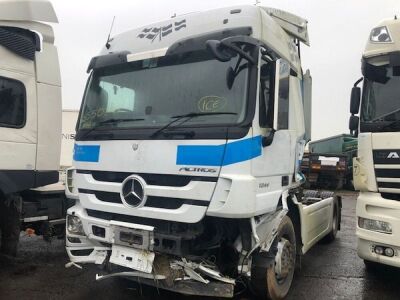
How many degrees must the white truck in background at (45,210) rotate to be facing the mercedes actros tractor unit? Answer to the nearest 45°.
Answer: approximately 90° to its left

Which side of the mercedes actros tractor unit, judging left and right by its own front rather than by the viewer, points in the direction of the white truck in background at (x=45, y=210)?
right

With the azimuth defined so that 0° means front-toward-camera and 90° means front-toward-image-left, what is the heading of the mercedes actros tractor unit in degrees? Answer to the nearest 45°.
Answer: approximately 45°

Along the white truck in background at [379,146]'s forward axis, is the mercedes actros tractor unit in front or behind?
in front

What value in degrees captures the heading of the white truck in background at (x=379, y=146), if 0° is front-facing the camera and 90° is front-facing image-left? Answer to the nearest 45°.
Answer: approximately 45°

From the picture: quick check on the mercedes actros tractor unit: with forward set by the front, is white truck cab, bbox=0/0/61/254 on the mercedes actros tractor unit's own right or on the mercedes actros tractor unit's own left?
on the mercedes actros tractor unit's own right

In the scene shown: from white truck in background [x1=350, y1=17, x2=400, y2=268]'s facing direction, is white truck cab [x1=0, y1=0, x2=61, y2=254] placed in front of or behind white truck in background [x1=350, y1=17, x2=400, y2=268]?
in front
